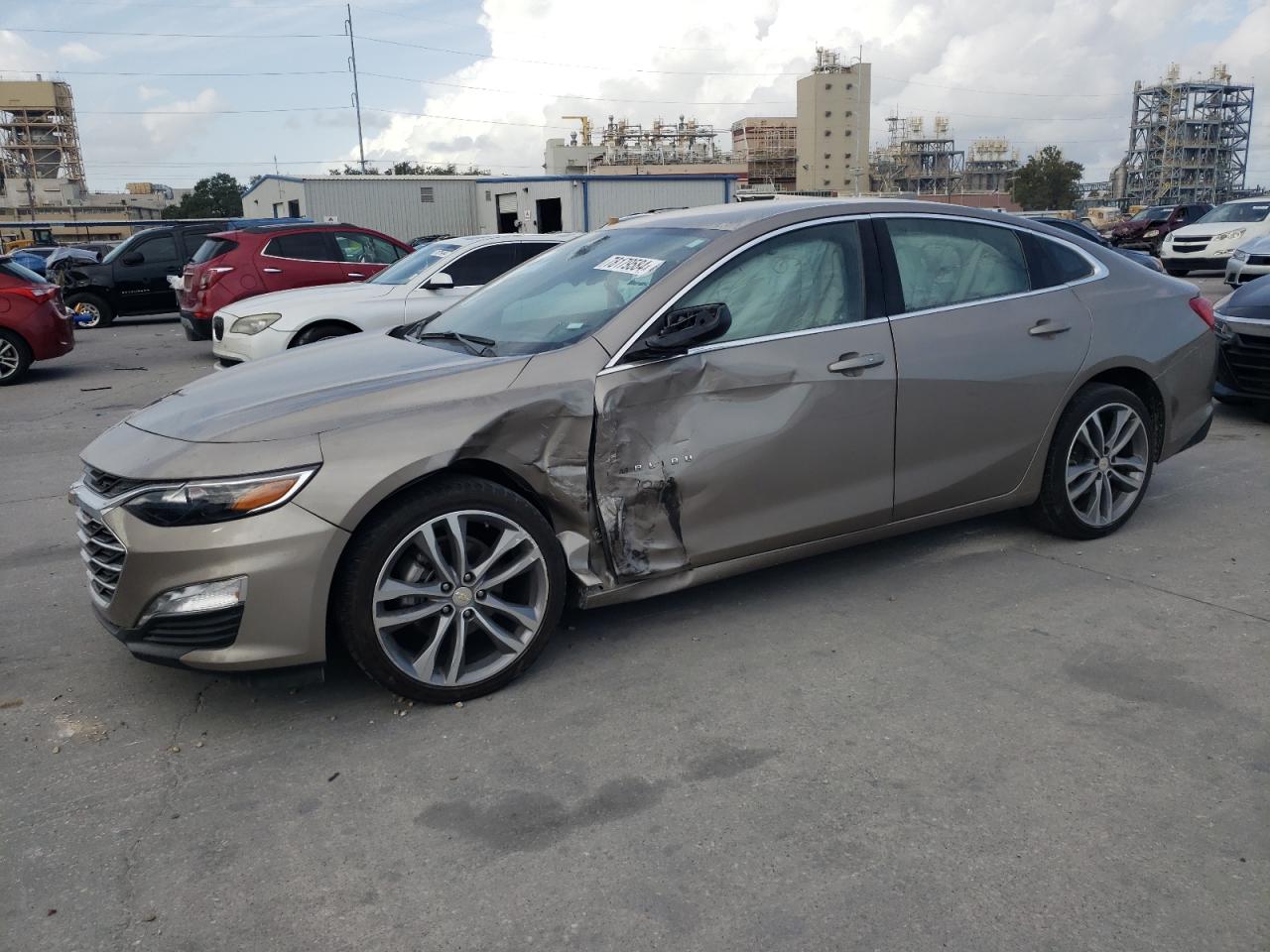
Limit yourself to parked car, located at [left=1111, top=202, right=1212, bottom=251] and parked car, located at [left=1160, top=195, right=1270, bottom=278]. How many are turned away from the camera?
0

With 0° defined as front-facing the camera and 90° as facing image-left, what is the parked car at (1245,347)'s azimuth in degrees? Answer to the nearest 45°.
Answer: approximately 45°

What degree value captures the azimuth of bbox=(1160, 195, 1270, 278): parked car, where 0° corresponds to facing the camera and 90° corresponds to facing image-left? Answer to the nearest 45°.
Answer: approximately 45°

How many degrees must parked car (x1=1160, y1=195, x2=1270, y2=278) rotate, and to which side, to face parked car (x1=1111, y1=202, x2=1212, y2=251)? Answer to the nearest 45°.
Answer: approximately 135° to its right

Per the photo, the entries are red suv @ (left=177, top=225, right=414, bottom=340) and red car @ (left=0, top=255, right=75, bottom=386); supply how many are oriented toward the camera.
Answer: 0

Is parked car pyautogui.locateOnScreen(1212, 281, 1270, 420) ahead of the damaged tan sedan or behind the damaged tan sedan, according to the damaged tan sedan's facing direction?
behind

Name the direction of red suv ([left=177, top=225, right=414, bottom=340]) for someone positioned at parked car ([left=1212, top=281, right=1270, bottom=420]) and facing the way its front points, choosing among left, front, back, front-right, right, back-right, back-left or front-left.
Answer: front-right

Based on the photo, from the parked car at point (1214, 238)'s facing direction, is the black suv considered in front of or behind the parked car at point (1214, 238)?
in front

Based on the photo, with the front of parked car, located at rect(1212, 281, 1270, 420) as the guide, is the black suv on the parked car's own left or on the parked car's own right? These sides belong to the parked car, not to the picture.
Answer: on the parked car's own right

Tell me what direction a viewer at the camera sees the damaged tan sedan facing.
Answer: facing the viewer and to the left of the viewer

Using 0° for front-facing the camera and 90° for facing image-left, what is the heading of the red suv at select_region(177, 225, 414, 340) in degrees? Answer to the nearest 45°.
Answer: approximately 225°

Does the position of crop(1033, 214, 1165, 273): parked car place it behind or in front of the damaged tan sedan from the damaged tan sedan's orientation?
behind

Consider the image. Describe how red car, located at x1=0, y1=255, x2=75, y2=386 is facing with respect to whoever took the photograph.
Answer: facing away from the viewer and to the left of the viewer

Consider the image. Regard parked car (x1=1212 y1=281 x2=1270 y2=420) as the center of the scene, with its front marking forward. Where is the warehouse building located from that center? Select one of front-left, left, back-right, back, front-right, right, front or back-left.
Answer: right
